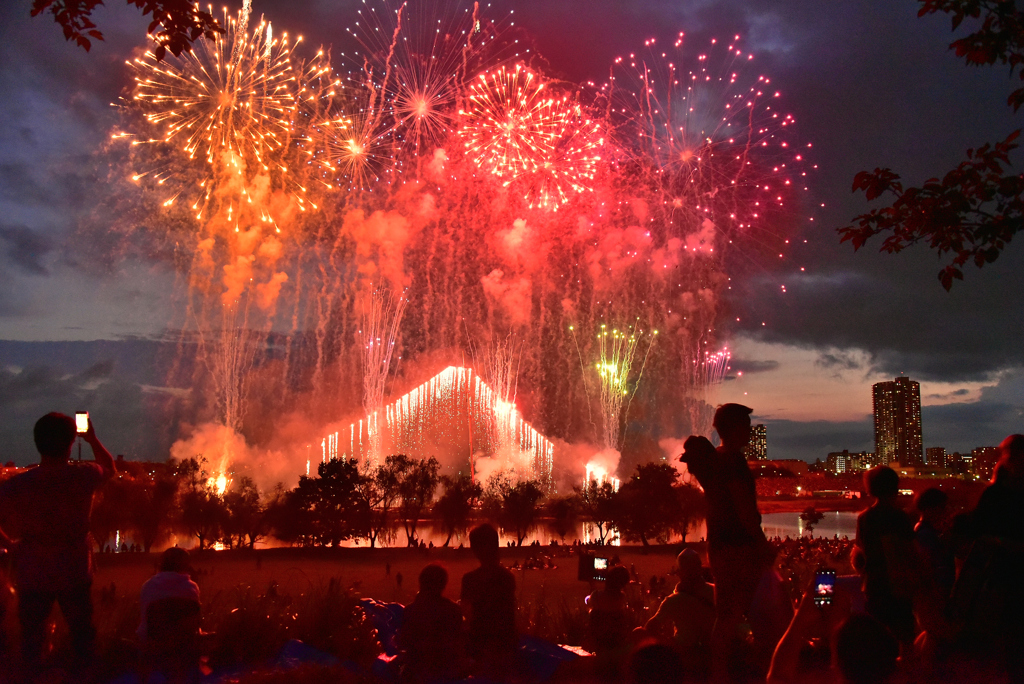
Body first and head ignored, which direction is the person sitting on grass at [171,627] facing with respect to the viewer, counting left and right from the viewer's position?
facing away from the viewer

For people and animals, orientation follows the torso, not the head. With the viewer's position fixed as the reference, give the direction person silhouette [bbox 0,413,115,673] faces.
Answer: facing away from the viewer

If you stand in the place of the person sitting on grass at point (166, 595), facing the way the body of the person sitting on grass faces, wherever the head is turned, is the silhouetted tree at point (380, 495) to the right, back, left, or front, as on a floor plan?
front

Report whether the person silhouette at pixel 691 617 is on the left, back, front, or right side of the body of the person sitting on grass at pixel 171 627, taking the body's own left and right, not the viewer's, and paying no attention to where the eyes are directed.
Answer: right

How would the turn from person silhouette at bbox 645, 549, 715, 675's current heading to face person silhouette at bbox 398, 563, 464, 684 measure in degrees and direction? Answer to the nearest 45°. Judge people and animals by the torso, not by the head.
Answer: approximately 90° to its left

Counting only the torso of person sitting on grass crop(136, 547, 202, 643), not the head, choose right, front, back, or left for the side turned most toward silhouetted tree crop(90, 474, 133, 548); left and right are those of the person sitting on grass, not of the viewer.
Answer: front

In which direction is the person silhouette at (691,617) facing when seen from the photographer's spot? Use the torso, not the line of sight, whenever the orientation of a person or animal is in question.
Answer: facing away from the viewer and to the left of the viewer

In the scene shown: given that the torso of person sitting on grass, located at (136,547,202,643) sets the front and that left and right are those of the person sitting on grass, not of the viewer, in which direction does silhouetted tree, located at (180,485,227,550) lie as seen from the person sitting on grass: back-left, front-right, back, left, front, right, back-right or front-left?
front

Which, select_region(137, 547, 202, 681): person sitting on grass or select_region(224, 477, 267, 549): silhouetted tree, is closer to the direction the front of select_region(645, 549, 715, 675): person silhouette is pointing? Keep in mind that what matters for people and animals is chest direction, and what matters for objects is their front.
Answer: the silhouetted tree

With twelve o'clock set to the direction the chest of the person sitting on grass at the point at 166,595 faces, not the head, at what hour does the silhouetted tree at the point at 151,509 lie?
The silhouetted tree is roughly at 12 o'clock from the person sitting on grass.

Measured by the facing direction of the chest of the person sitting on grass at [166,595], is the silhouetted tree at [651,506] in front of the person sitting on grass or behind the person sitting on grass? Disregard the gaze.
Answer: in front

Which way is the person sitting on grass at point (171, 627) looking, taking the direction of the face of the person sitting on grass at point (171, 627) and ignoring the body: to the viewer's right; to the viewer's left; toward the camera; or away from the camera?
away from the camera
